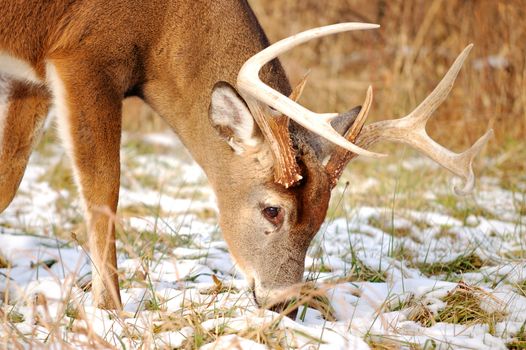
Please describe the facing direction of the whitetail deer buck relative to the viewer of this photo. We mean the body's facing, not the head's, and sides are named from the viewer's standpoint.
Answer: facing to the right of the viewer
